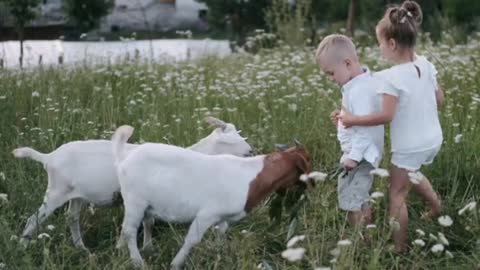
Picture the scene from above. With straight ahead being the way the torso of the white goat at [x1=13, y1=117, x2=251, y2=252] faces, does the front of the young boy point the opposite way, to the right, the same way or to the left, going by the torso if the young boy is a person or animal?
the opposite way

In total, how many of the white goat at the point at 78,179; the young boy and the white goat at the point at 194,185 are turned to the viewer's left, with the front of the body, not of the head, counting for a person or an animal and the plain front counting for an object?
1

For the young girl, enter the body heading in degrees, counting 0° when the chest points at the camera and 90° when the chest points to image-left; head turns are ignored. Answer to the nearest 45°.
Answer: approximately 135°

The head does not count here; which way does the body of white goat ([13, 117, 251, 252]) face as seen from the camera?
to the viewer's right

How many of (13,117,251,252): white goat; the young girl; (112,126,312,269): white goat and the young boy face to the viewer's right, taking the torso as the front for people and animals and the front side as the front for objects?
2

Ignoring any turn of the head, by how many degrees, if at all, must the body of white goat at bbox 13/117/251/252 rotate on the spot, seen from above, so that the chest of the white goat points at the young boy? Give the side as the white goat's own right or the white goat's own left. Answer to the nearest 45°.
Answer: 0° — it already faces them

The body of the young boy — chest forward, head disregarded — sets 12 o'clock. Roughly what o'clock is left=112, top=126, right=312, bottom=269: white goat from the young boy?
The white goat is roughly at 11 o'clock from the young boy.

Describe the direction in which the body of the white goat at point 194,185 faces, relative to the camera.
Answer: to the viewer's right

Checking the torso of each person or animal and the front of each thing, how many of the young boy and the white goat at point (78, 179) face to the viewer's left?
1

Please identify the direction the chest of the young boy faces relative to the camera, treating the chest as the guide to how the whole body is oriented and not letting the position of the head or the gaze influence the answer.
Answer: to the viewer's left

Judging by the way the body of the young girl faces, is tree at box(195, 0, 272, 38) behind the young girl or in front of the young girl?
in front

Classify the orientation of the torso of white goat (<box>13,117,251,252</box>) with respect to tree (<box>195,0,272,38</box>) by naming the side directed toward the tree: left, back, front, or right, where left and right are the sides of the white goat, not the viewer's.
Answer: left

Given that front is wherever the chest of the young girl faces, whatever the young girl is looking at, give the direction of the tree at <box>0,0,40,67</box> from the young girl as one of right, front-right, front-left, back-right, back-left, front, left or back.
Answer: front

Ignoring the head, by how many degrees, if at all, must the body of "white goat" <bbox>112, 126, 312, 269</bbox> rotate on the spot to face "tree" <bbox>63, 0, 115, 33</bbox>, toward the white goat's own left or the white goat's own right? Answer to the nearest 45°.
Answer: approximately 90° to the white goat's own left

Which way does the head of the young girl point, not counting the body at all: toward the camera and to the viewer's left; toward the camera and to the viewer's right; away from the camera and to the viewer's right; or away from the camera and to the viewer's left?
away from the camera and to the viewer's left
